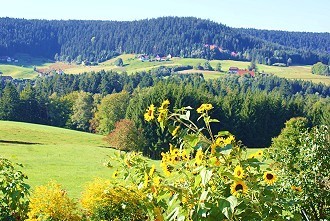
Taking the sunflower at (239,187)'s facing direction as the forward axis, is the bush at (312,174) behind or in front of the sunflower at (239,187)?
behind

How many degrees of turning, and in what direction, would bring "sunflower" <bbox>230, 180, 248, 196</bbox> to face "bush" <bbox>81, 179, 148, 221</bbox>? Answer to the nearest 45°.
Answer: approximately 135° to its right

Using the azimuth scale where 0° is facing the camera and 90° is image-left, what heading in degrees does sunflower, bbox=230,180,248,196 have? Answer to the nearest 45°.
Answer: approximately 0°

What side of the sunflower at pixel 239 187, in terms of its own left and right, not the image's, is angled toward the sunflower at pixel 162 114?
right

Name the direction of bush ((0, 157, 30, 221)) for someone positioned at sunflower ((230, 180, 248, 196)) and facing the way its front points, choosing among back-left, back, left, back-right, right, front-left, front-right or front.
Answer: back-right
